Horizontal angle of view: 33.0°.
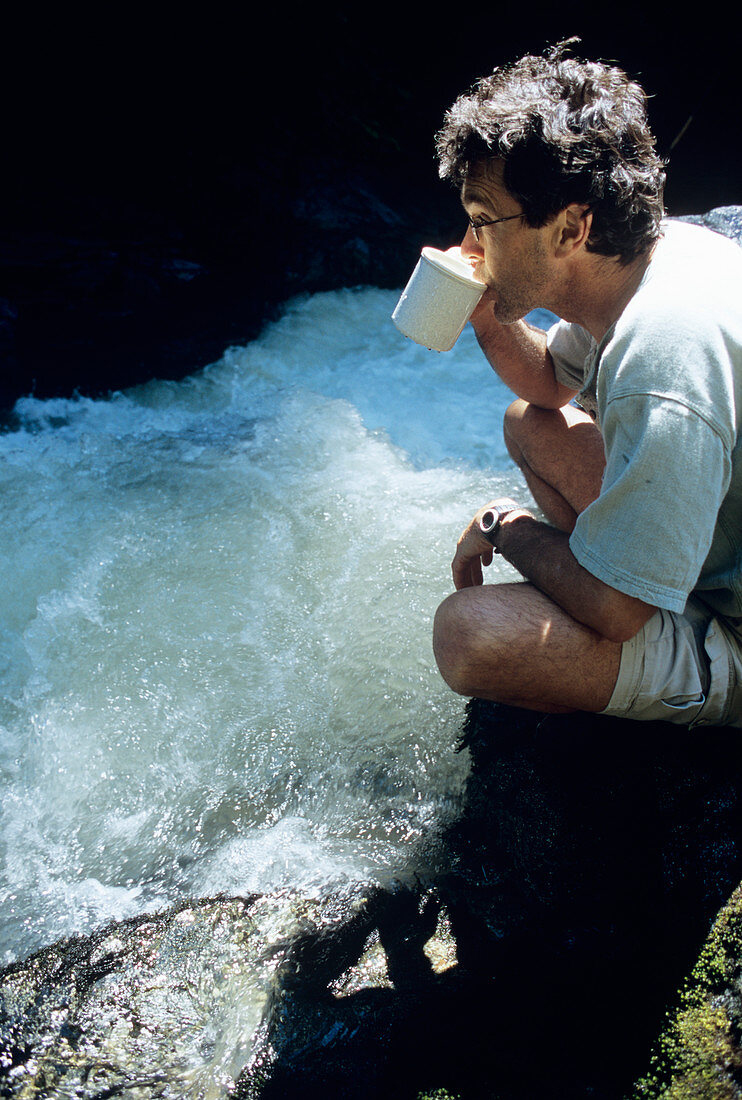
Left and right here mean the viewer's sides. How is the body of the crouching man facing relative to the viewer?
facing to the left of the viewer

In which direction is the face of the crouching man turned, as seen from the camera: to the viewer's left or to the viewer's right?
to the viewer's left
